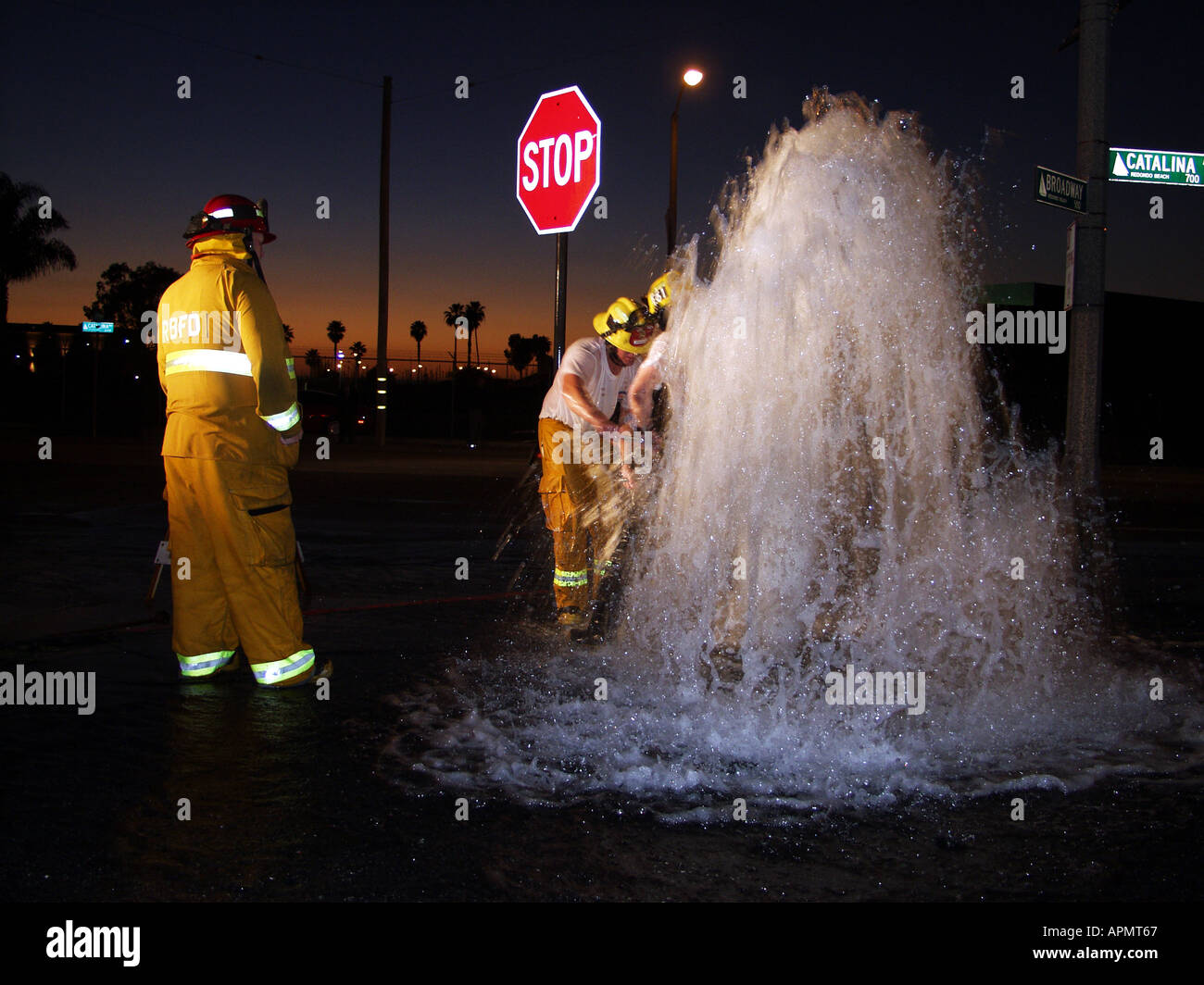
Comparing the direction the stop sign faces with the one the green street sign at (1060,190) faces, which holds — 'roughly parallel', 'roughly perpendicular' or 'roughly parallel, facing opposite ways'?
roughly perpendicular

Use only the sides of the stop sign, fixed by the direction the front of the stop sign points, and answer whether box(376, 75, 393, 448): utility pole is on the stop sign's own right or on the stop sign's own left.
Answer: on the stop sign's own right

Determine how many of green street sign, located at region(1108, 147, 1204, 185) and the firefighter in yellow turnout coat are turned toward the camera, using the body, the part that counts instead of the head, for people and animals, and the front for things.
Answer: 1

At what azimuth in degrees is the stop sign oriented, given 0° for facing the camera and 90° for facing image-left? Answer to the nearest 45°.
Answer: approximately 45°

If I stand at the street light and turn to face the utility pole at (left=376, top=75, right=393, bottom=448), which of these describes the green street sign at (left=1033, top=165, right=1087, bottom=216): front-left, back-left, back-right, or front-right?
back-left

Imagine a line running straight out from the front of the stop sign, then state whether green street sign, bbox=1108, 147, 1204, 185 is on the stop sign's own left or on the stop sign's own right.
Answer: on the stop sign's own left

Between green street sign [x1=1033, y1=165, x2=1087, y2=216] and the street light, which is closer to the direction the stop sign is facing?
the green street sign
